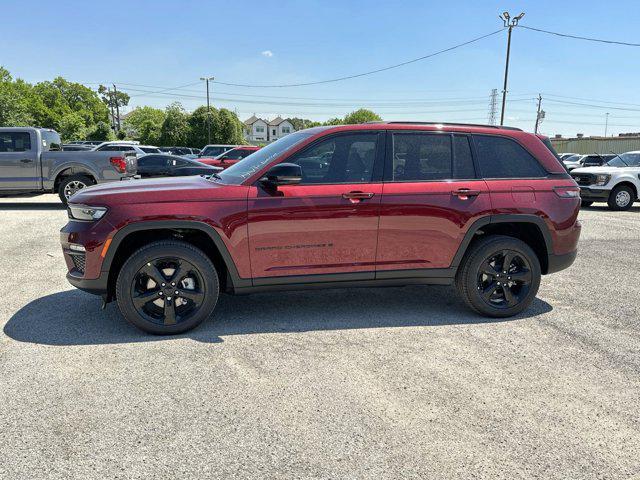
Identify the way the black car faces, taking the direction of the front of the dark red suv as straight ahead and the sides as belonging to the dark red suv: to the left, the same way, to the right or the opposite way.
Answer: the opposite way

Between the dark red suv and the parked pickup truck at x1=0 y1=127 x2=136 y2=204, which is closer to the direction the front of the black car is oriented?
the dark red suv

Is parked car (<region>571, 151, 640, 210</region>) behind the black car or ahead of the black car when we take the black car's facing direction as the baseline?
ahead

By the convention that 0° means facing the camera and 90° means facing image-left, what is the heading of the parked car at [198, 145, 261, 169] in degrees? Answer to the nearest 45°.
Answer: approximately 45°

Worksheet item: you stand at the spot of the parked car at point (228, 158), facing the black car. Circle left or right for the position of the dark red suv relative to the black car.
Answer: left

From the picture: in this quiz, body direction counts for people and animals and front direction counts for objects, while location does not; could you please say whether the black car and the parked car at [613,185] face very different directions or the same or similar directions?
very different directions

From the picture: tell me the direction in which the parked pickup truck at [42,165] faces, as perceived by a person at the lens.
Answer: facing to the left of the viewer

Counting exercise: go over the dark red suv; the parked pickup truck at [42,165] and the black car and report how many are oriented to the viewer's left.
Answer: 2

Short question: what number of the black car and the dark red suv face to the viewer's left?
1

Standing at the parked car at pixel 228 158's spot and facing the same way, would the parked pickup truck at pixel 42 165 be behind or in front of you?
in front

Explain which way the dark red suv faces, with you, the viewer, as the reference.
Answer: facing to the left of the viewer

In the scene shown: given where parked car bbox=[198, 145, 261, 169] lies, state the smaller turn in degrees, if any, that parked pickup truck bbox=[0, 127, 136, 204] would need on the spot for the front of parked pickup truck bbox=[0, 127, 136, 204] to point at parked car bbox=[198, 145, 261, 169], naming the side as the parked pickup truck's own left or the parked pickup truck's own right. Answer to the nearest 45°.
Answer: approximately 135° to the parked pickup truck's own right

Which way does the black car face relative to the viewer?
to the viewer's right
